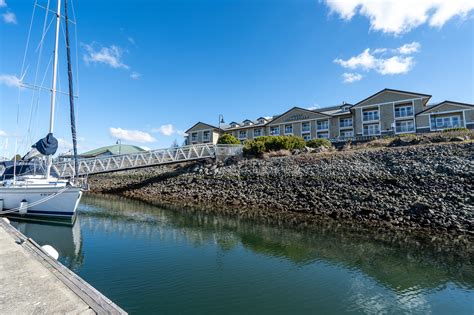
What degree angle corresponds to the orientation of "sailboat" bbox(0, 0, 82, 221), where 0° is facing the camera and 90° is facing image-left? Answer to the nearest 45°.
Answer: approximately 315°

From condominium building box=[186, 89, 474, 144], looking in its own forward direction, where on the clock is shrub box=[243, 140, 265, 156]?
The shrub is roughly at 12 o'clock from the condominium building.

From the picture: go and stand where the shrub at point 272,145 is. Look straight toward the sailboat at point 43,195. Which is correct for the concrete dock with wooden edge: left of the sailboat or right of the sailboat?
left

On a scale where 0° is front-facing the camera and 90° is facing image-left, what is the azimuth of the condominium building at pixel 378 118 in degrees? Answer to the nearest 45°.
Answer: approximately 45°

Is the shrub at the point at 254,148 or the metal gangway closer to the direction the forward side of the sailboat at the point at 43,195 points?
the shrub

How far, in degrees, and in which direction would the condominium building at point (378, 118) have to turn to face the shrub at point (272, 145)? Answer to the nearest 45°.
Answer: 0° — it already faces it

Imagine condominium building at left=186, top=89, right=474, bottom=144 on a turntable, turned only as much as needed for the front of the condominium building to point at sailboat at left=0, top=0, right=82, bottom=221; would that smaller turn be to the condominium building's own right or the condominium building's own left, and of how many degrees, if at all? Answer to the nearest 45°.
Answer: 0° — it already faces it

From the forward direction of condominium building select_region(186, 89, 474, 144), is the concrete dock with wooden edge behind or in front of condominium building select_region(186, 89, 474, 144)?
in front

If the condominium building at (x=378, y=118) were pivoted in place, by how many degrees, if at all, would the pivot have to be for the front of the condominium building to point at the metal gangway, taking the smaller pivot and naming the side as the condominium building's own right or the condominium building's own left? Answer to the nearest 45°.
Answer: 0° — it already faces it

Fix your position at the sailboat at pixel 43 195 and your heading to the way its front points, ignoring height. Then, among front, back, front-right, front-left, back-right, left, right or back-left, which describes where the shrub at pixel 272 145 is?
front-left
